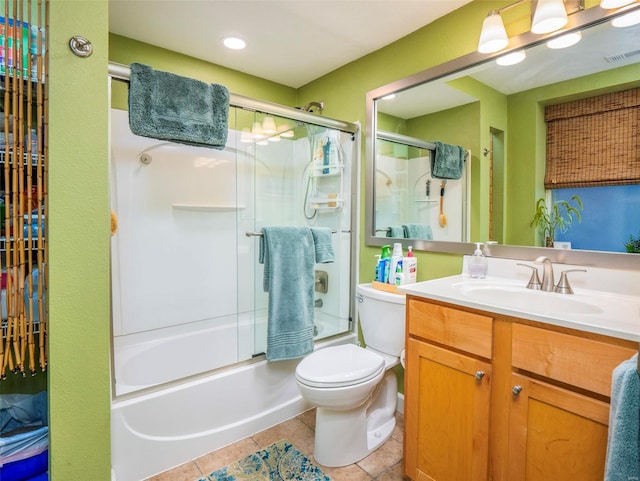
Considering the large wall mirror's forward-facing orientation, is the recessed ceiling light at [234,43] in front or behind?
in front

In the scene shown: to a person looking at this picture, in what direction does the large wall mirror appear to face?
facing the viewer and to the left of the viewer

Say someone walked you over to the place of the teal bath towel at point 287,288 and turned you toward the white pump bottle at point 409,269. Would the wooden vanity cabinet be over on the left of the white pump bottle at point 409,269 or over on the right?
right

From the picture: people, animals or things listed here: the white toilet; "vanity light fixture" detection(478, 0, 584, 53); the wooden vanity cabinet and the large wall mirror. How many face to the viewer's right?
0

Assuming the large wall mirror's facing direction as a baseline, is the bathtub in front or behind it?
in front

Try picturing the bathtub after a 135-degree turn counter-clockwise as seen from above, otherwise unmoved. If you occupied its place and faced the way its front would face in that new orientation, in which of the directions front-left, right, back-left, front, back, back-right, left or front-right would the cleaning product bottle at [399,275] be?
right

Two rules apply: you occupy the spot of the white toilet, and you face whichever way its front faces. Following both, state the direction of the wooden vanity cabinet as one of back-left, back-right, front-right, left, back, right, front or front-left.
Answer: left

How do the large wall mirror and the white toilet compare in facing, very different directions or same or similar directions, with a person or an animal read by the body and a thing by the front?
same or similar directions
